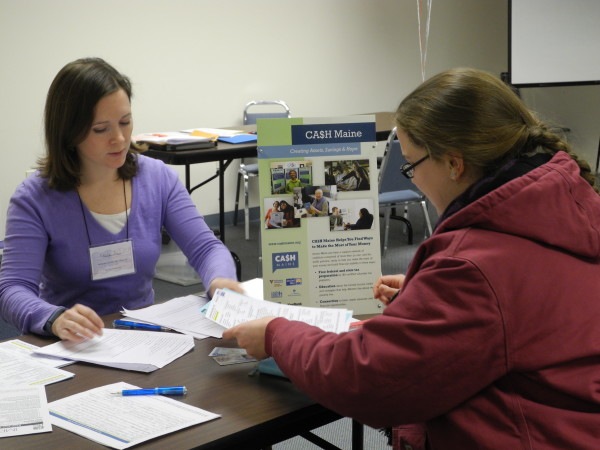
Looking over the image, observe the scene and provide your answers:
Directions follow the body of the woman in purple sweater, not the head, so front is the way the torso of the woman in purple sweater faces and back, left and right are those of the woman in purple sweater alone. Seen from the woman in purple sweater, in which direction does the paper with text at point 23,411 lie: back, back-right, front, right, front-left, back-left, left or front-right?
front-right

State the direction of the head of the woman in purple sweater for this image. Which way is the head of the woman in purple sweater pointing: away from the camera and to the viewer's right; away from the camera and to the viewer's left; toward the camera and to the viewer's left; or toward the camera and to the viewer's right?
toward the camera and to the viewer's right

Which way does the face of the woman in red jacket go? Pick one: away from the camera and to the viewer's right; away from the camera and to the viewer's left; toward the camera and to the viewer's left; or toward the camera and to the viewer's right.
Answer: away from the camera and to the viewer's left

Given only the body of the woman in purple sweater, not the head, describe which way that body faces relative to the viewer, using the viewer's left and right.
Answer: facing the viewer and to the right of the viewer

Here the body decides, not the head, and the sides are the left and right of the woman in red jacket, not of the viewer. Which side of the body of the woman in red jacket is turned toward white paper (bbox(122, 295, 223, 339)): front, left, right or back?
front

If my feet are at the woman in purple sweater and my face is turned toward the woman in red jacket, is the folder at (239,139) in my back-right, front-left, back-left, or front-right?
back-left

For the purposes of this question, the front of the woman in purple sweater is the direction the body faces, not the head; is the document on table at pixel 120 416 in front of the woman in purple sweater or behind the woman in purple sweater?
in front

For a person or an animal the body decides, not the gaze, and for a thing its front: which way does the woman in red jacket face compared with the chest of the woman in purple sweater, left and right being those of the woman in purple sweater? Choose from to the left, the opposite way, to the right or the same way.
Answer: the opposite way

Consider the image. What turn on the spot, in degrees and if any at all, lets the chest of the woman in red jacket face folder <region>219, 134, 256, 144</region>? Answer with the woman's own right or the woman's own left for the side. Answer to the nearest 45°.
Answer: approximately 45° to the woman's own right

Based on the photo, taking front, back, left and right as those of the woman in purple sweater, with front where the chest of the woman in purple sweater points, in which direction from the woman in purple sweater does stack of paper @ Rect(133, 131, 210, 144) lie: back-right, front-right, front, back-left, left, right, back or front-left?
back-left

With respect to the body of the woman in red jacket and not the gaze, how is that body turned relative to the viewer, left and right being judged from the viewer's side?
facing away from the viewer and to the left of the viewer

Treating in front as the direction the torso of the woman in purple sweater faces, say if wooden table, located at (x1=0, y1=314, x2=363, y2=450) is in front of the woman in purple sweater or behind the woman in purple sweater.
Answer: in front

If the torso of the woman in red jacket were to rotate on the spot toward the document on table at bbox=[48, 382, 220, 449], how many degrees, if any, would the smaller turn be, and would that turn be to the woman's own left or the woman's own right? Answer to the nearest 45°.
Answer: approximately 45° to the woman's own left

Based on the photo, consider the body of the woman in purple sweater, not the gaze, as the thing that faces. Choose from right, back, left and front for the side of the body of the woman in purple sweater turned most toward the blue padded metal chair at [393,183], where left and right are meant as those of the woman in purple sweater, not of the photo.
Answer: left
